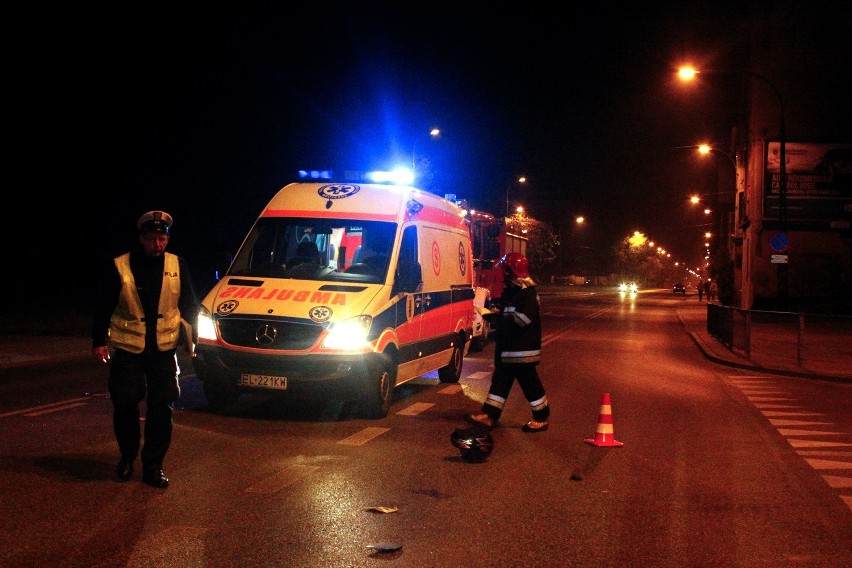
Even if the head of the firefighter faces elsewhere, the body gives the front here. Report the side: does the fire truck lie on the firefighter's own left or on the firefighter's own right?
on the firefighter's own right

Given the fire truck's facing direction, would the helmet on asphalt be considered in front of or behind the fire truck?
in front

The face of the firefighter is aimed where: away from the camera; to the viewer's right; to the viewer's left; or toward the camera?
to the viewer's left

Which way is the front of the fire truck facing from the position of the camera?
facing the viewer and to the left of the viewer

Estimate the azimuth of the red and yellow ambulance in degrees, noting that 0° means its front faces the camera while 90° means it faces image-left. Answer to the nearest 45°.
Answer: approximately 45°

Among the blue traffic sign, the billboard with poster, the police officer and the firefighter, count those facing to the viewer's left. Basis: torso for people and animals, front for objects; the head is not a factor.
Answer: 1

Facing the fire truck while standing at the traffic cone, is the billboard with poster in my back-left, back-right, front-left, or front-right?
front-right

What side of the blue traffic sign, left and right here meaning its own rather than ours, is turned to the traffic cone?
front

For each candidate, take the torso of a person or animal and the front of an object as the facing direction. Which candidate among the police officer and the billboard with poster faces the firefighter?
the billboard with poster

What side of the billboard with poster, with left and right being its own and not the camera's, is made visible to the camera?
front

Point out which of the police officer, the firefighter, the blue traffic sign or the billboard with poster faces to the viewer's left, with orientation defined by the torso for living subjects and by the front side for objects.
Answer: the firefighter

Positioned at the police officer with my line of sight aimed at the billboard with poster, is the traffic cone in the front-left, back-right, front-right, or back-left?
front-right

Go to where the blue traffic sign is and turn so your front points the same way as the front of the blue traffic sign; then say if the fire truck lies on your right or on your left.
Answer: on your right

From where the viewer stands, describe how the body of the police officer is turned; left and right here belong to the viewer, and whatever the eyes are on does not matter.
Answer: facing the viewer
